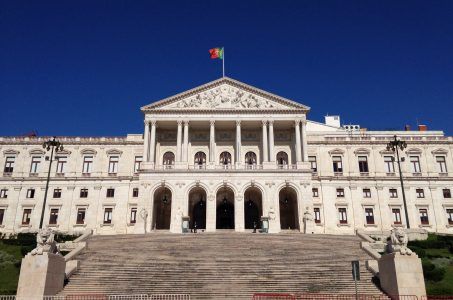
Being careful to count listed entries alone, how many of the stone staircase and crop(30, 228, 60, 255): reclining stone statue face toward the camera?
2

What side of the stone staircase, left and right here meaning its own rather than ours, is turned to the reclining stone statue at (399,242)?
left

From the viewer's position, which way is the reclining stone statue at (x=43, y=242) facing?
facing the viewer

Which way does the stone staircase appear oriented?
toward the camera

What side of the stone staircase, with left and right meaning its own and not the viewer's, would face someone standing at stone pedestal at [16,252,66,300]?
right

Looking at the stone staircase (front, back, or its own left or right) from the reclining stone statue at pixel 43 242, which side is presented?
right
